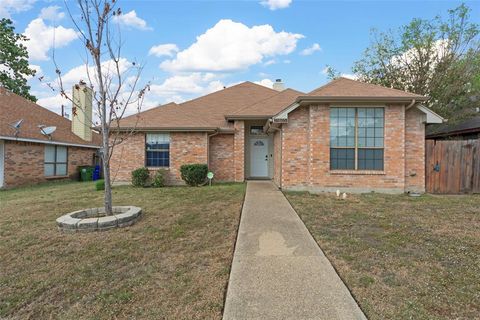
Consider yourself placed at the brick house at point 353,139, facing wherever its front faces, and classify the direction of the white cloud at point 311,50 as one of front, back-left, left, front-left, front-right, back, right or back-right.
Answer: back

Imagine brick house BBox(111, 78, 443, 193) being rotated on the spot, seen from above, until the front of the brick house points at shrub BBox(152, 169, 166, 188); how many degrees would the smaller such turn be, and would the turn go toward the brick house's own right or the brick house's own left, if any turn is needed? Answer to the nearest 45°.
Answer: approximately 90° to the brick house's own right

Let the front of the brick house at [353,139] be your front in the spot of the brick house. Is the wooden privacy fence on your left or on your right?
on your left

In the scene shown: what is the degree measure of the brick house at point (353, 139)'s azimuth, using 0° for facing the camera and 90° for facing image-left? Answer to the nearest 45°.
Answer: approximately 0°

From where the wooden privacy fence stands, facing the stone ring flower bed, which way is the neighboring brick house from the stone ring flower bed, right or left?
right

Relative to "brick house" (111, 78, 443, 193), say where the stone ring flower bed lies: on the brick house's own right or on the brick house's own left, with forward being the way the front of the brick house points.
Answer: on the brick house's own right

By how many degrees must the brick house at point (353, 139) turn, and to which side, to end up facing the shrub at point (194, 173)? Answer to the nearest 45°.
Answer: approximately 90° to its right

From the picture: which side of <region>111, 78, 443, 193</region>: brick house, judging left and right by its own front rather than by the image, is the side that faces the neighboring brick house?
right
